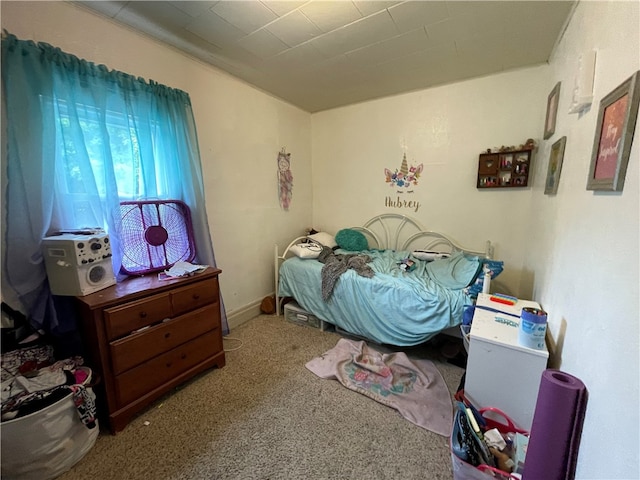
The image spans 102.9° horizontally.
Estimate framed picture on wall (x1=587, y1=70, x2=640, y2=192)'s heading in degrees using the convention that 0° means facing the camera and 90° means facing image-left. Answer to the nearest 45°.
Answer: approximately 45°

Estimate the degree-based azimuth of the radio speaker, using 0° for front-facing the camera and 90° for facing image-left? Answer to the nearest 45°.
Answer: approximately 315°

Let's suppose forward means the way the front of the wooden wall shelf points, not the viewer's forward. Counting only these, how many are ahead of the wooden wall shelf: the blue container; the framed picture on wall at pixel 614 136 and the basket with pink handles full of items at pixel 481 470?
3

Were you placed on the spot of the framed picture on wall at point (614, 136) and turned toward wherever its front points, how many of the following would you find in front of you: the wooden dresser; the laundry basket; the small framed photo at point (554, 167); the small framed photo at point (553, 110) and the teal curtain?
3
